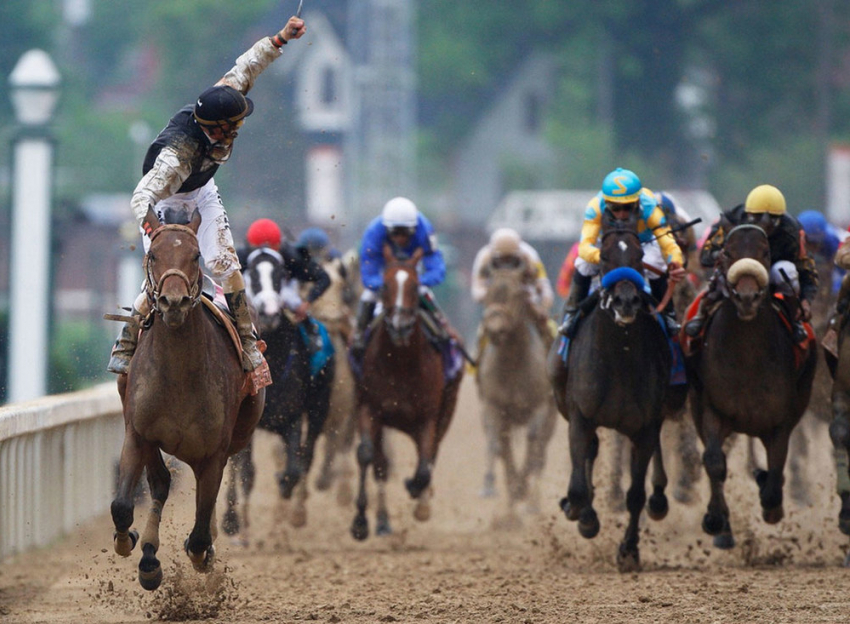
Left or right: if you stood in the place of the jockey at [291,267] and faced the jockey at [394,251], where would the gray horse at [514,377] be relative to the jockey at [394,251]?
left

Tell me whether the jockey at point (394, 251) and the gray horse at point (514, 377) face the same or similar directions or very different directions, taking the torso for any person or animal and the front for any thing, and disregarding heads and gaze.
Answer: same or similar directions

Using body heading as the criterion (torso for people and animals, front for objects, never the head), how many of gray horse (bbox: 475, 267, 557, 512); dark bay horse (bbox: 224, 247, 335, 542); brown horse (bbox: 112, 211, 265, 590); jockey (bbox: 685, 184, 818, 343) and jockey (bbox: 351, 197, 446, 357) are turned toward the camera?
5

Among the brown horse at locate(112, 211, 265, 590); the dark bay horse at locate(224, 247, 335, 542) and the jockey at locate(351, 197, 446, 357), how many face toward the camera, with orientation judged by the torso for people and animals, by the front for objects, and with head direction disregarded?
3

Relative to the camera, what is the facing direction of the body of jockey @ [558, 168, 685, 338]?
toward the camera

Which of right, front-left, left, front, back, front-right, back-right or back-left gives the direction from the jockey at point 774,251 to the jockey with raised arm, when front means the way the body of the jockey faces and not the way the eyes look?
front-right

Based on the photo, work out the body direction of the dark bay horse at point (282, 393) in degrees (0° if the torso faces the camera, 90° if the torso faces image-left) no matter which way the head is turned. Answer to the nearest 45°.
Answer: approximately 0°

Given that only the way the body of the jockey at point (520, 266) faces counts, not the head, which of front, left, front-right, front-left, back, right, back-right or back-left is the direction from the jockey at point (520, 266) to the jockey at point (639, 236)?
front

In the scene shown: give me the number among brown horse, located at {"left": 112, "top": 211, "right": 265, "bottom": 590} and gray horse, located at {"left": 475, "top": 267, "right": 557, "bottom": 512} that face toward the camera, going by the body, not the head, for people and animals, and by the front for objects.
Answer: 2

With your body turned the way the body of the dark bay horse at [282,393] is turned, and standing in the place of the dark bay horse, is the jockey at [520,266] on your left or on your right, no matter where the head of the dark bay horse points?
on your left

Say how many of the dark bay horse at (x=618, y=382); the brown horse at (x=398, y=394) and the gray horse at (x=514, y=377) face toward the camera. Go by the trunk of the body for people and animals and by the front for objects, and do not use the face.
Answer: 3

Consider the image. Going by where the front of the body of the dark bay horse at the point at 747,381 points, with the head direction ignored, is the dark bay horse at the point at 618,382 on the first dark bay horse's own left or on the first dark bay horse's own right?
on the first dark bay horse's own right

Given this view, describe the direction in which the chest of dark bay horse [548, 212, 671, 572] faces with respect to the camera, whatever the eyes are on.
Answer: toward the camera

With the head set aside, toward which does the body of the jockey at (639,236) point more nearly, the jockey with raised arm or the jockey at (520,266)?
the jockey with raised arm

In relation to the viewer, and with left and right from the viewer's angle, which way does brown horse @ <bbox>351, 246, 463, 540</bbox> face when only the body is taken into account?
facing the viewer

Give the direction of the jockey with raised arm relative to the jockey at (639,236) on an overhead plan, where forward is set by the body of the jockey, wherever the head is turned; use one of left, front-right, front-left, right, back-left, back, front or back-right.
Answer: front-right
